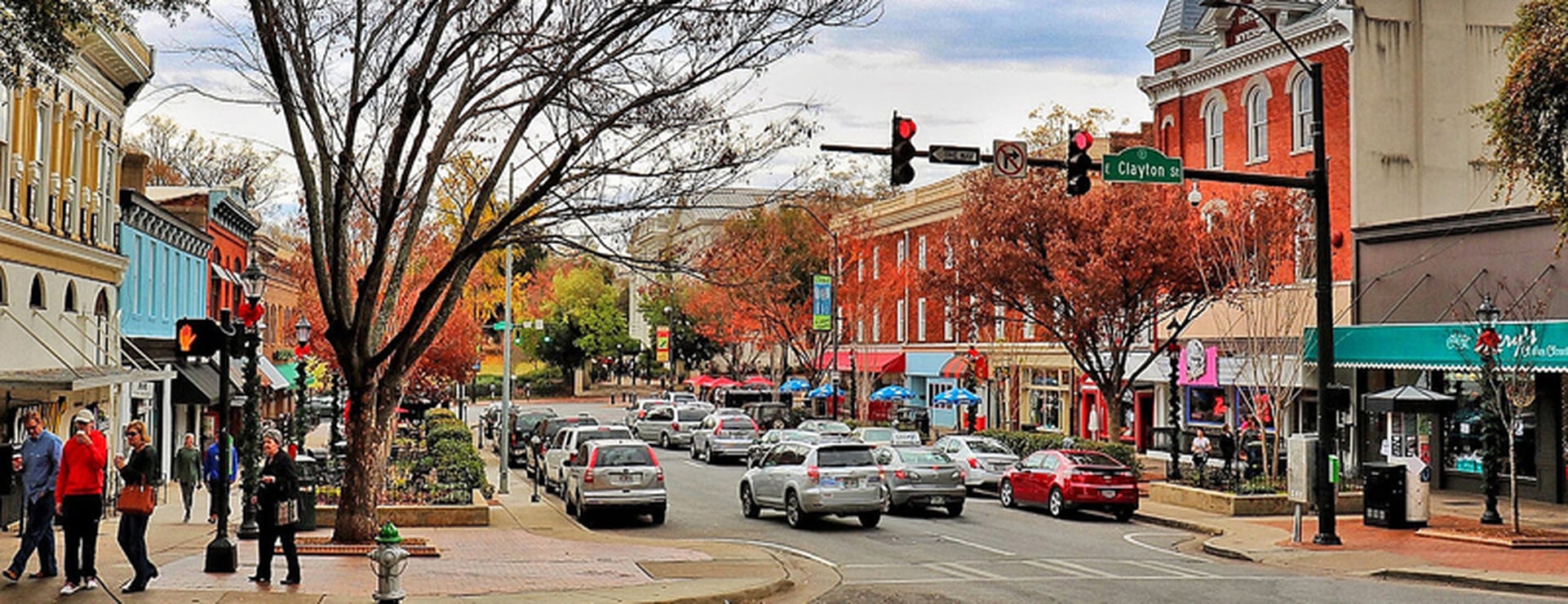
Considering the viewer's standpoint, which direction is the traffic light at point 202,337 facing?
facing the viewer

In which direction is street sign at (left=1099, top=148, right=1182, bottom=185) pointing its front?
toward the camera

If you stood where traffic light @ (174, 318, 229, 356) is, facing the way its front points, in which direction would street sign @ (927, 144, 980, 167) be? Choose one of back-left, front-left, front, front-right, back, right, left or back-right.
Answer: left

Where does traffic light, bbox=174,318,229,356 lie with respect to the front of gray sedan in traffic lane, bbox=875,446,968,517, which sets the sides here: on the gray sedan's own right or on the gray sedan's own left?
on the gray sedan's own left

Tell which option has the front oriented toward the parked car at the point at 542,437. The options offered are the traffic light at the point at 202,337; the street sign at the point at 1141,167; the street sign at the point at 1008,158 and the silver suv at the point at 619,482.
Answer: the silver suv

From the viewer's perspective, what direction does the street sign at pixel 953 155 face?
toward the camera

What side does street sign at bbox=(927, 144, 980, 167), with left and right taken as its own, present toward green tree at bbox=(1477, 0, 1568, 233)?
left

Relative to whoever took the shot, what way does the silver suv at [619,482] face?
facing away from the viewer

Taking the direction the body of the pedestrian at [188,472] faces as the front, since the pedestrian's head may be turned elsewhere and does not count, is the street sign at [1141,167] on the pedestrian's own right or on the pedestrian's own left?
on the pedestrian's own left

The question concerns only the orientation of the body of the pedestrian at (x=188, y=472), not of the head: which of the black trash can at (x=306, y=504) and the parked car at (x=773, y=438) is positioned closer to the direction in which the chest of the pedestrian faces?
the black trash can

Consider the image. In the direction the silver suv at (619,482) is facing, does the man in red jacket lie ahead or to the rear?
to the rear

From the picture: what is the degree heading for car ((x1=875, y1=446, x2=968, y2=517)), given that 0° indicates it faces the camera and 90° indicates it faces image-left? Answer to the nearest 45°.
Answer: approximately 135°

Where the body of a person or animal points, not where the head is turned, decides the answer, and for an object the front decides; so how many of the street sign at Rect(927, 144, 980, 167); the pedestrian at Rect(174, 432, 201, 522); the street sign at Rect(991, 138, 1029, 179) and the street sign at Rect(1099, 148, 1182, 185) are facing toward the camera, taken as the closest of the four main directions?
4

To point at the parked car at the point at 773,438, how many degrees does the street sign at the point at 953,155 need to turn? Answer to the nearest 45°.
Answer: approximately 180°

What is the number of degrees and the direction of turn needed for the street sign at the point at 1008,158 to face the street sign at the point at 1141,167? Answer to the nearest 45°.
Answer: approximately 135° to its left

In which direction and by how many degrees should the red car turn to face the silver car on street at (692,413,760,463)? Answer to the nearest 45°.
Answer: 0° — it already faces it

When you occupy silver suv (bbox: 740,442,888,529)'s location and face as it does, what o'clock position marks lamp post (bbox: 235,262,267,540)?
The lamp post is roughly at 9 o'clock from the silver suv.

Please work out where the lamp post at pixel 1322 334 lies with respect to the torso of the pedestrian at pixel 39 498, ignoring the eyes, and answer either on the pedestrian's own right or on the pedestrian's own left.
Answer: on the pedestrian's own left

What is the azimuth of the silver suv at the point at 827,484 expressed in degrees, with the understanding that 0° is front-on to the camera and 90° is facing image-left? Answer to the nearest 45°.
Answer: approximately 135°

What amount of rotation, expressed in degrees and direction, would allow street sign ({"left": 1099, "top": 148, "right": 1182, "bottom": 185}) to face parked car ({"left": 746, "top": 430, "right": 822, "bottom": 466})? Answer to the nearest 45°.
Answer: approximately 135° to its right

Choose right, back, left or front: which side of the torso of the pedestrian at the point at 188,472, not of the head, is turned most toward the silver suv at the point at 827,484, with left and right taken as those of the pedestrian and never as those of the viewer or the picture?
left
